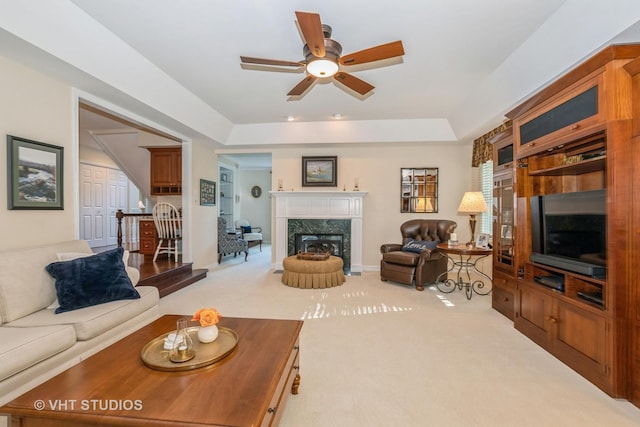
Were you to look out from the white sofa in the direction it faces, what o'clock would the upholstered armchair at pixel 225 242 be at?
The upholstered armchair is roughly at 9 o'clock from the white sofa.

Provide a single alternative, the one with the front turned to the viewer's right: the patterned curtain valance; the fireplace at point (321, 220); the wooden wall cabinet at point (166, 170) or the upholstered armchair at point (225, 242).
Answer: the upholstered armchair

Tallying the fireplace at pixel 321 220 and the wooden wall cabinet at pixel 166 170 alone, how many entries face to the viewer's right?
0

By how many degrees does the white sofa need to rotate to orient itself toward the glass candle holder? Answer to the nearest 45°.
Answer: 0° — it already faces it

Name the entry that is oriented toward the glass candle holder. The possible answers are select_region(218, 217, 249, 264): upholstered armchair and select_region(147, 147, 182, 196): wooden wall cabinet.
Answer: the wooden wall cabinet

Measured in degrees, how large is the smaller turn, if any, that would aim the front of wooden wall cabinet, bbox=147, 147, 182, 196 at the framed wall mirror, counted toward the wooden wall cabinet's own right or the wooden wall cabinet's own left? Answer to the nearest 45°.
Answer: approximately 45° to the wooden wall cabinet's own left

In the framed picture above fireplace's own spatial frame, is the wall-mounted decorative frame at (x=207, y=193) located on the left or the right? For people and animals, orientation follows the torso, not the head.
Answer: on its right

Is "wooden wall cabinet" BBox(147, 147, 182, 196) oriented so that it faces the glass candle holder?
yes
